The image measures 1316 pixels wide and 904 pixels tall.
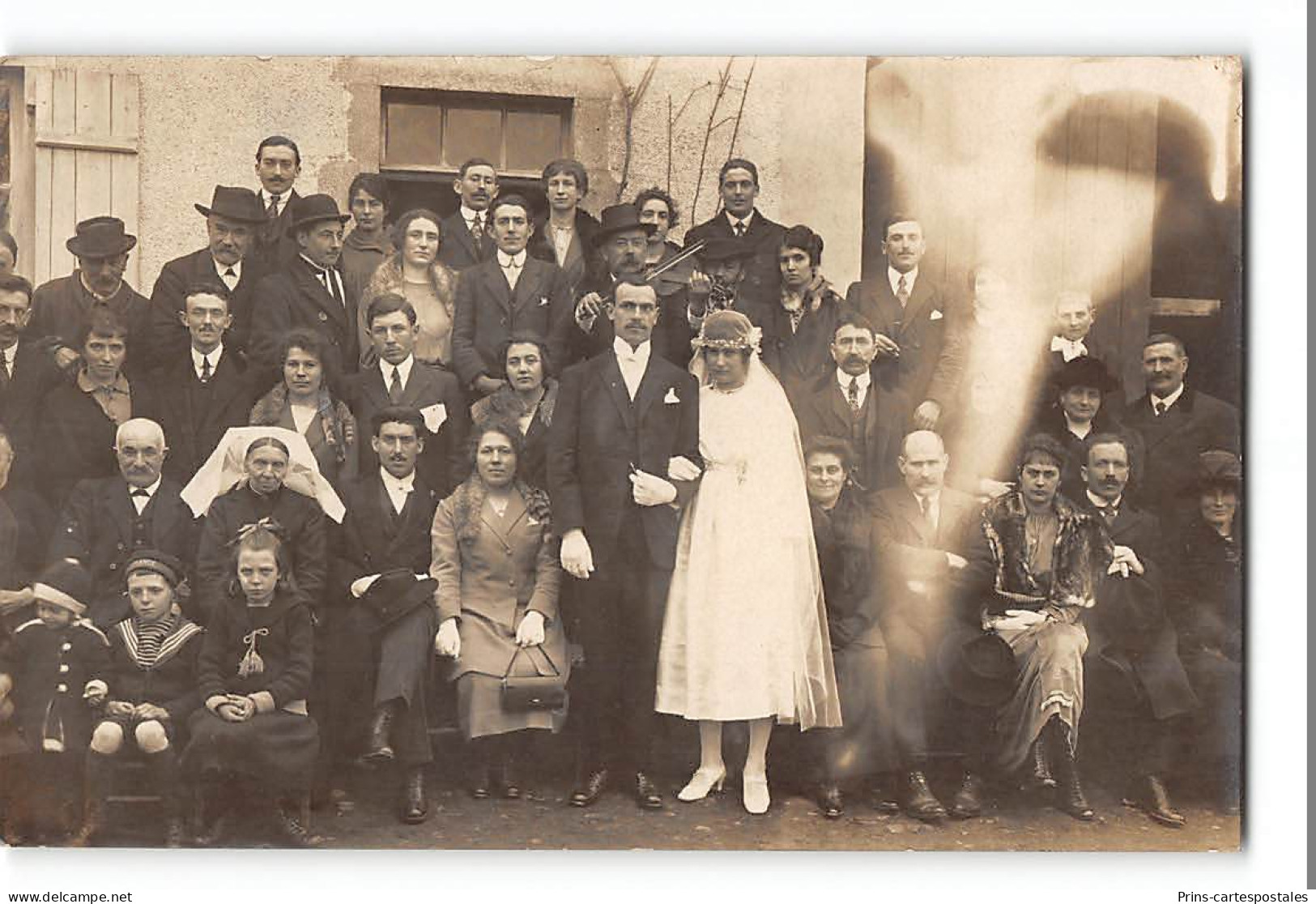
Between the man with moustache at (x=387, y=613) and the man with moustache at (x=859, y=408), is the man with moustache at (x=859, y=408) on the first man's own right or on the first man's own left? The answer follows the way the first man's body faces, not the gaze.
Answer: on the first man's own left

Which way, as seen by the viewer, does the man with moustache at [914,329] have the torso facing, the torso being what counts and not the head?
toward the camera

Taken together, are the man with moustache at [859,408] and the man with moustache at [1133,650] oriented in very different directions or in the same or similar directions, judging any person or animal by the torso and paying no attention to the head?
same or similar directions

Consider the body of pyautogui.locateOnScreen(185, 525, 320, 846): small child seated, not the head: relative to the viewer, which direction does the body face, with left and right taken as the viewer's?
facing the viewer

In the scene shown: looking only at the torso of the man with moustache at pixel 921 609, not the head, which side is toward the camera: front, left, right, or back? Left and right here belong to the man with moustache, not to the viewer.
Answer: front

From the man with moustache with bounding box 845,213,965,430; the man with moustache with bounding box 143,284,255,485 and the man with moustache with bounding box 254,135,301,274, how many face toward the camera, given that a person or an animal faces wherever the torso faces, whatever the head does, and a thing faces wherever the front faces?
3

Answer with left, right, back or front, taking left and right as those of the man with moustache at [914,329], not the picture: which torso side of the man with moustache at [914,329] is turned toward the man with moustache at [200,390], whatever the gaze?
right

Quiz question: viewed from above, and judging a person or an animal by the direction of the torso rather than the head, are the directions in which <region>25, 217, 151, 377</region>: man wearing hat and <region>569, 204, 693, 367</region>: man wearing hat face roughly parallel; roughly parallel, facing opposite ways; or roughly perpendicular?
roughly parallel
